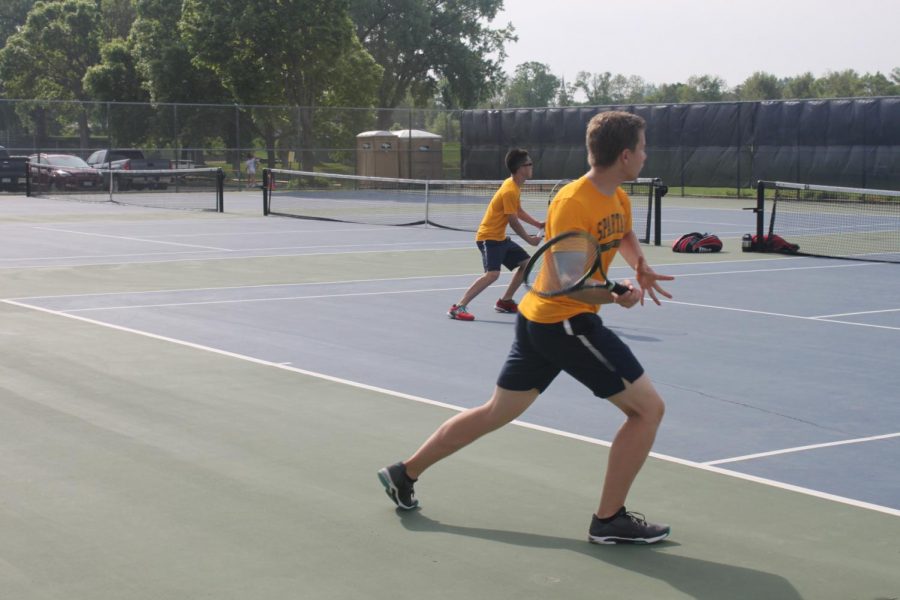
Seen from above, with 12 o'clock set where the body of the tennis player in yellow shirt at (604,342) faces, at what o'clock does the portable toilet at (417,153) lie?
The portable toilet is roughly at 9 o'clock from the tennis player in yellow shirt.

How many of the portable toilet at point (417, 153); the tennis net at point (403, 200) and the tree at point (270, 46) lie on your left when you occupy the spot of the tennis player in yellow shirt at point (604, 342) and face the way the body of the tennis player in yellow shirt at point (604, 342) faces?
3

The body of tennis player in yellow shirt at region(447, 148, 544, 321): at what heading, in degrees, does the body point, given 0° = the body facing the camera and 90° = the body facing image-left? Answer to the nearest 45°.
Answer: approximately 270°

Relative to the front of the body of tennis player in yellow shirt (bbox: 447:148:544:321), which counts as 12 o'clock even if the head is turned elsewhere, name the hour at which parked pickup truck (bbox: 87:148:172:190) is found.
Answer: The parked pickup truck is roughly at 8 o'clock from the tennis player in yellow shirt.

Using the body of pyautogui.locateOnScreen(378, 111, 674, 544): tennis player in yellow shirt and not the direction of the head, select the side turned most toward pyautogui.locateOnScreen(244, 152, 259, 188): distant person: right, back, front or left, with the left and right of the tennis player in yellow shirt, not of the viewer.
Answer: left

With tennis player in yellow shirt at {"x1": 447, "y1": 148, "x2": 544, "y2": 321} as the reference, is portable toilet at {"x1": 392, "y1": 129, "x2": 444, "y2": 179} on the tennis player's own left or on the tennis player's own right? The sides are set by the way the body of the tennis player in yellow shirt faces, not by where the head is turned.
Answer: on the tennis player's own left

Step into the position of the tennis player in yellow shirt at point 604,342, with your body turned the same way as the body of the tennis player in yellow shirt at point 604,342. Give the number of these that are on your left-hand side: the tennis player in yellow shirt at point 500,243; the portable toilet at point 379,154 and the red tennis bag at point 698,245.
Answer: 3

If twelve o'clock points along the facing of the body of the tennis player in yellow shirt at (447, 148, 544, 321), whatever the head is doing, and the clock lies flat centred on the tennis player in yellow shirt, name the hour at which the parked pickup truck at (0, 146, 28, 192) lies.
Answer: The parked pickup truck is roughly at 8 o'clock from the tennis player in yellow shirt.

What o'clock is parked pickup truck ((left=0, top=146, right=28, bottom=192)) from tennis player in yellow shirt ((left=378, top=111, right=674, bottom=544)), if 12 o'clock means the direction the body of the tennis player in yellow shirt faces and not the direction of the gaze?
The parked pickup truck is roughly at 8 o'clock from the tennis player in yellow shirt.

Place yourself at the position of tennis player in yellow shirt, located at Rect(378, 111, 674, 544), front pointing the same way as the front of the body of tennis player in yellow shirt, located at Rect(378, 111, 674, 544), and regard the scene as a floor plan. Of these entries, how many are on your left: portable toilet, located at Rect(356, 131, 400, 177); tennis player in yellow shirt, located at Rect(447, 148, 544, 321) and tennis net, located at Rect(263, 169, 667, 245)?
3

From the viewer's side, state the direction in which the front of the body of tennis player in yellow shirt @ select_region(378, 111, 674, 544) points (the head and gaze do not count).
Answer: to the viewer's right
